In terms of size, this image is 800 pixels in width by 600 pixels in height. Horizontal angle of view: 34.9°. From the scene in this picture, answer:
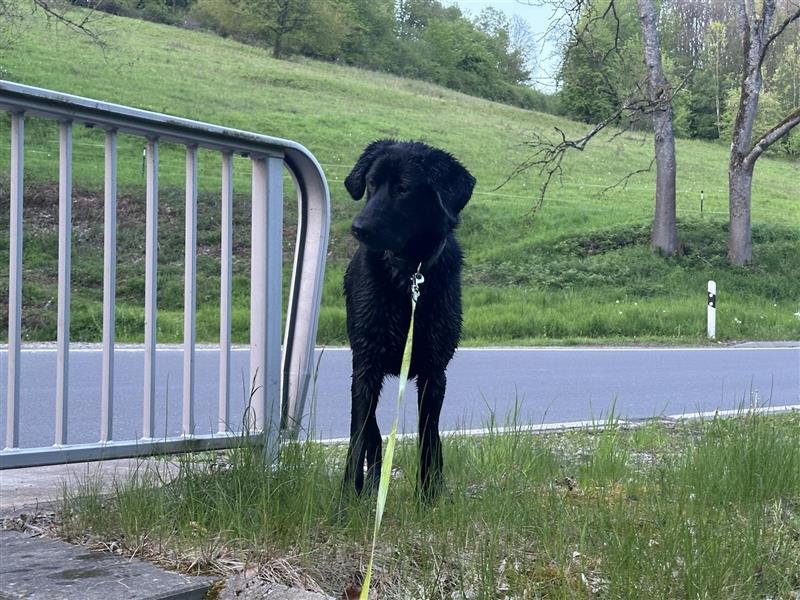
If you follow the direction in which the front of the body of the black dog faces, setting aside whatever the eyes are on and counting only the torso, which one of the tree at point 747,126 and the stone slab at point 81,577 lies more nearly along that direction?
the stone slab

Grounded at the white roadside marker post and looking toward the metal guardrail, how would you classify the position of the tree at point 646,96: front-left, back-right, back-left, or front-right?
back-right

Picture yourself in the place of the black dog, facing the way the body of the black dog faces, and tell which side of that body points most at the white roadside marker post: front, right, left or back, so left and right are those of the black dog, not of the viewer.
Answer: back

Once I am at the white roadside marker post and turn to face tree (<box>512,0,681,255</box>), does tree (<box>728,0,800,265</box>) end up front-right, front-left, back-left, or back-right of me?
front-right

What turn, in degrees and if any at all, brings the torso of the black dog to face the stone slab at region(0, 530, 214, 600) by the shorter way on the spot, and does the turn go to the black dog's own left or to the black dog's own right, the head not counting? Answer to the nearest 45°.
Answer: approximately 45° to the black dog's own right

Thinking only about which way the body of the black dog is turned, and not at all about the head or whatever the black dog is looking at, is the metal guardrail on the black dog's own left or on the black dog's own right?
on the black dog's own right

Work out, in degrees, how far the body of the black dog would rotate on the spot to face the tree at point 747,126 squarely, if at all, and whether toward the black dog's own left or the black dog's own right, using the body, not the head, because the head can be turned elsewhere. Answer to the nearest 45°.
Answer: approximately 180°

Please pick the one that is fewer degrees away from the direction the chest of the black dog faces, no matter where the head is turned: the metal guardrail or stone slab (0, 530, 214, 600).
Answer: the stone slab

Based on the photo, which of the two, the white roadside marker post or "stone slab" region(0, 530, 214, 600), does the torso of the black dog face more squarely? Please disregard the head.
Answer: the stone slab

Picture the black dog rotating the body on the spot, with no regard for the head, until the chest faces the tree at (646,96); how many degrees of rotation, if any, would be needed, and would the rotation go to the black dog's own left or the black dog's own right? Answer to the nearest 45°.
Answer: approximately 180°

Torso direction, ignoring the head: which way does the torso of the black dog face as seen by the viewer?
toward the camera
